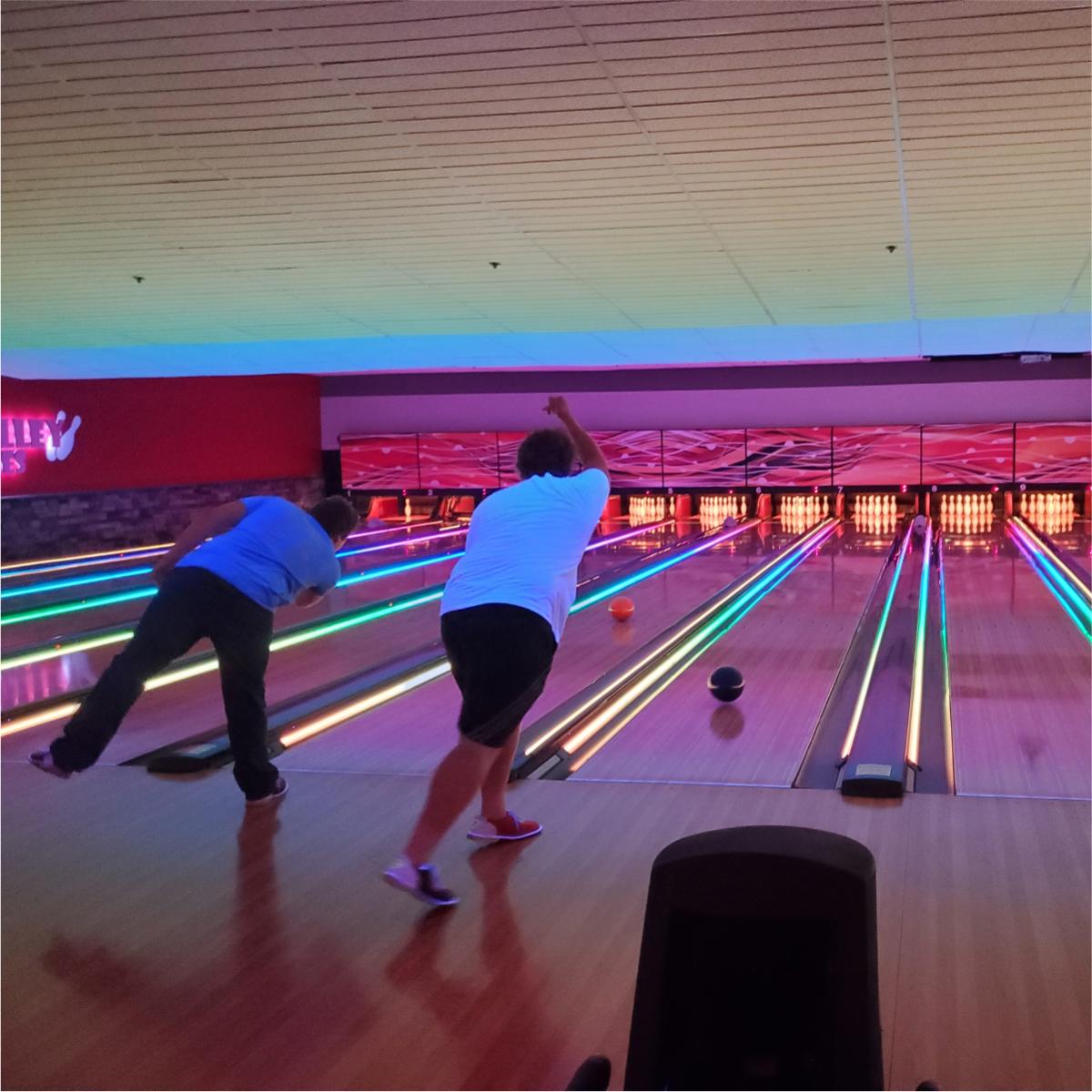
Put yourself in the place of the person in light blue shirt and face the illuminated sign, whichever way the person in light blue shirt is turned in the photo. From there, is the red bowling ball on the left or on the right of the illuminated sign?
right

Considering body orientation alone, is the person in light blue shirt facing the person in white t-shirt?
no

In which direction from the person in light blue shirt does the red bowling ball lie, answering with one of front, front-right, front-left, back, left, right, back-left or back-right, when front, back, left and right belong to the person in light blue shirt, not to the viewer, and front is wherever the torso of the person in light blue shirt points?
front

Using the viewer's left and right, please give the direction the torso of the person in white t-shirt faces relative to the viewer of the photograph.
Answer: facing away from the viewer and to the right of the viewer

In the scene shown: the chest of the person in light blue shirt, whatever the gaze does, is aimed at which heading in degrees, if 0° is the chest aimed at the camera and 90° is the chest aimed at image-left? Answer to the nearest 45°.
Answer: approximately 225°

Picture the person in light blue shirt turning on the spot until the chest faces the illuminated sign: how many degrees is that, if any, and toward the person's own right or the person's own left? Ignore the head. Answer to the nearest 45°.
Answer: approximately 45° to the person's own left

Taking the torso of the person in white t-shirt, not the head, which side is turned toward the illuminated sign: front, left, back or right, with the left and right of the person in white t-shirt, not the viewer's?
left

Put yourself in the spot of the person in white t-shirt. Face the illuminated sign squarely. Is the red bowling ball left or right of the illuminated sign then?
right

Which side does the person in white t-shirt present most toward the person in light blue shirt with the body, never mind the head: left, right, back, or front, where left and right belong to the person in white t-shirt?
left

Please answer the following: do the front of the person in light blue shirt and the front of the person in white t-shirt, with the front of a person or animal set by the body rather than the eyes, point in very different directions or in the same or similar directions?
same or similar directions

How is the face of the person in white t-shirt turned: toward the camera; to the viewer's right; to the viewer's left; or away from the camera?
away from the camera

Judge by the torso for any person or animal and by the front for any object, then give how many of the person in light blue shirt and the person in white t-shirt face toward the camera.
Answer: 0
